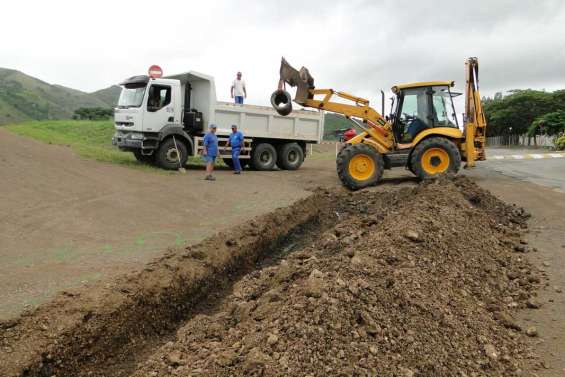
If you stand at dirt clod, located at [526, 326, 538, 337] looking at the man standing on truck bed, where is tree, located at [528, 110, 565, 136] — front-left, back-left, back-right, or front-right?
front-right

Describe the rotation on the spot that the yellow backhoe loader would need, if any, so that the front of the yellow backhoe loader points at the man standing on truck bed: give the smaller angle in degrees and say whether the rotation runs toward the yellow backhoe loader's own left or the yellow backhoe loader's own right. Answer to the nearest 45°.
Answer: approximately 45° to the yellow backhoe loader's own right

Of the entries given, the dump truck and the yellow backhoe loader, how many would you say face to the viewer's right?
0

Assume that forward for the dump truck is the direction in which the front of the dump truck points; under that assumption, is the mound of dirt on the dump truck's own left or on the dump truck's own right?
on the dump truck's own left

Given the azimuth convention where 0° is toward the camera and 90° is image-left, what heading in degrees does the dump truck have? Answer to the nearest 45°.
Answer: approximately 45°

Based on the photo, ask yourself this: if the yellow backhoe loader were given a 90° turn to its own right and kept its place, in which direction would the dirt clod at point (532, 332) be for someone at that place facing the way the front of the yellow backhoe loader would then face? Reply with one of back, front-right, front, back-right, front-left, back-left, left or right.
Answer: back

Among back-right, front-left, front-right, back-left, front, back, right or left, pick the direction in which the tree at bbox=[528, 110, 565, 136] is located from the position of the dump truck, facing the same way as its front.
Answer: back

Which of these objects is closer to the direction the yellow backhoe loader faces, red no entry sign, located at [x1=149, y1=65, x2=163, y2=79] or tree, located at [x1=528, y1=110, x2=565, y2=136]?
the red no entry sign

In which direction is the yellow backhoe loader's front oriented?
to the viewer's left

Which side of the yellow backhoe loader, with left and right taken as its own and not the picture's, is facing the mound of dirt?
left

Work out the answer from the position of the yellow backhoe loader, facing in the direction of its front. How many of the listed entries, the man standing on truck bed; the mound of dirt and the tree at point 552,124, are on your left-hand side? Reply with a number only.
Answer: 1

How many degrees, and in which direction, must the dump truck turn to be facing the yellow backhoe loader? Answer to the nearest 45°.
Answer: approximately 90° to its left
